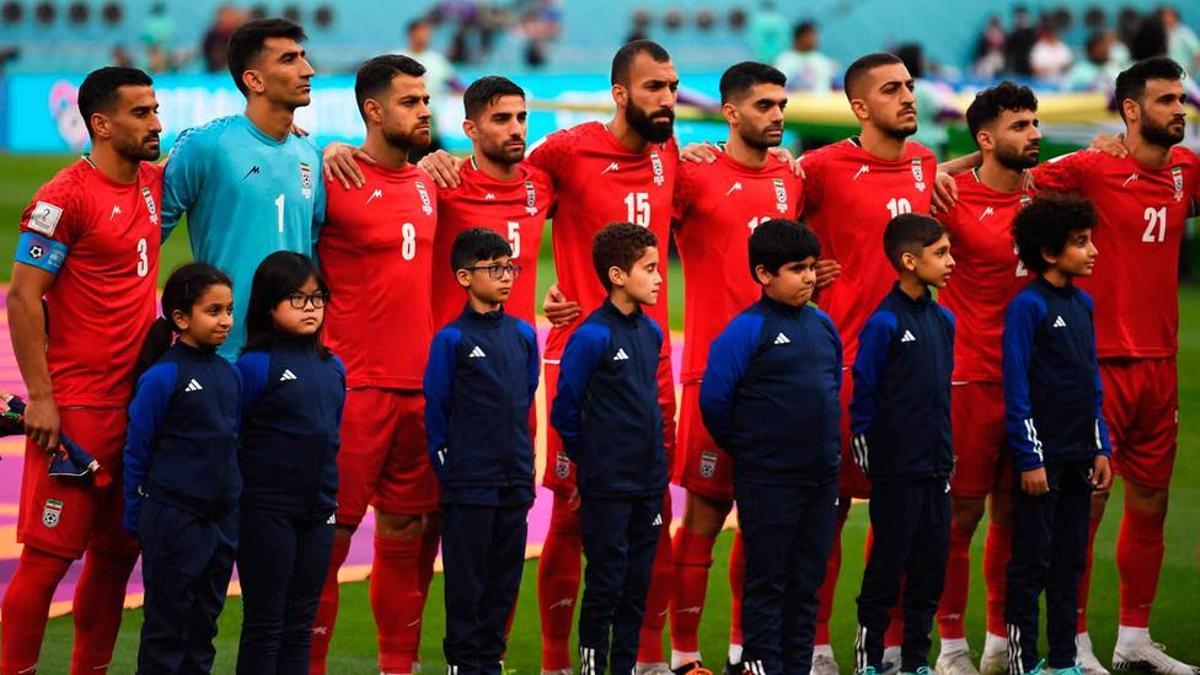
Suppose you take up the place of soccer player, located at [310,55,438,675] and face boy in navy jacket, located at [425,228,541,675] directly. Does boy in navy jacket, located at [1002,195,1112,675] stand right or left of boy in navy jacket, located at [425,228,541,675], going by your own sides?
left

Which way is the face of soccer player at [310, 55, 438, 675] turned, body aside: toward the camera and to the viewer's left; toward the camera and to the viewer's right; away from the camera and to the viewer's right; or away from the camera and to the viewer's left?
toward the camera and to the viewer's right

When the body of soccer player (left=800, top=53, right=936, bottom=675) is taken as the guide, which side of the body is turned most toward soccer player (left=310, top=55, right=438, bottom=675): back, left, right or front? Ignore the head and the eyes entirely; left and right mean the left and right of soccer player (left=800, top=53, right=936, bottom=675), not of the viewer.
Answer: right

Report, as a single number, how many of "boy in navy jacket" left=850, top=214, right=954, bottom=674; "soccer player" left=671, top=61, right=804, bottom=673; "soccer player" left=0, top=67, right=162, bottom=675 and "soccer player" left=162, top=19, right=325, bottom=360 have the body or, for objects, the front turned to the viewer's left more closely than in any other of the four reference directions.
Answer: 0

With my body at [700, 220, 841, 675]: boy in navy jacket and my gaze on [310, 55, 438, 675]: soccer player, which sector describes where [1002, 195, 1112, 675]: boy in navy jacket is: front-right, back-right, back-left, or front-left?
back-right

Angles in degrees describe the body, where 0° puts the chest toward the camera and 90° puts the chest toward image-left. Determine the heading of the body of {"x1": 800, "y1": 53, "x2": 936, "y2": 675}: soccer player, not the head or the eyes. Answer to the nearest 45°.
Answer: approximately 315°

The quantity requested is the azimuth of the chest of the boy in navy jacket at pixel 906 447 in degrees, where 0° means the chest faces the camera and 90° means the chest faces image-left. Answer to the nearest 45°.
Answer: approximately 315°

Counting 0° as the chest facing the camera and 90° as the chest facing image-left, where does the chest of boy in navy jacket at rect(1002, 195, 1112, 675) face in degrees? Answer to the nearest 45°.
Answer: approximately 315°

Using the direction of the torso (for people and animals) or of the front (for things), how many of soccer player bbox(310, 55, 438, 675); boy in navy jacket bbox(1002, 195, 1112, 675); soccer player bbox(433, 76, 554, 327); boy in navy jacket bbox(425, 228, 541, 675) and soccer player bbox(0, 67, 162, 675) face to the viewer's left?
0

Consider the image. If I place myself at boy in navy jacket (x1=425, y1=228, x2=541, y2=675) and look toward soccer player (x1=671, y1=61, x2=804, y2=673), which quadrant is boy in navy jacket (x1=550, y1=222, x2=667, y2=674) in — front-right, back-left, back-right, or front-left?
front-right

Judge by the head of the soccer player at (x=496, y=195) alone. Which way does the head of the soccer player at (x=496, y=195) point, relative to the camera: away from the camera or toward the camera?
toward the camera

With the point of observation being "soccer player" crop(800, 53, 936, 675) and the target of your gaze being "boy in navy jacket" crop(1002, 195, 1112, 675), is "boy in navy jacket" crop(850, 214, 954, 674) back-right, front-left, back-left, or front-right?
front-right

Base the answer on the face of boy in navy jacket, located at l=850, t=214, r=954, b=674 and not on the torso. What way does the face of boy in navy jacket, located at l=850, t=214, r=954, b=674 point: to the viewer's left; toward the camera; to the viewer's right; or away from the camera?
to the viewer's right

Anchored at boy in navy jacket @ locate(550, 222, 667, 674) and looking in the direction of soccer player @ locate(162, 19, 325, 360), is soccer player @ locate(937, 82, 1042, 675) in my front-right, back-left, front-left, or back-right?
back-right

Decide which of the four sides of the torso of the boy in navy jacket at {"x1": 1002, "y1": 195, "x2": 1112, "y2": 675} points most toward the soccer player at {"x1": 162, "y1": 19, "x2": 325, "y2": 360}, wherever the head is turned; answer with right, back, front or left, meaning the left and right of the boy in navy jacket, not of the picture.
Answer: right
